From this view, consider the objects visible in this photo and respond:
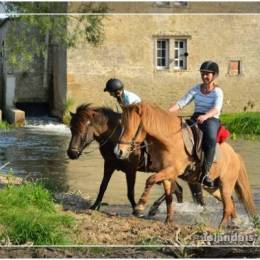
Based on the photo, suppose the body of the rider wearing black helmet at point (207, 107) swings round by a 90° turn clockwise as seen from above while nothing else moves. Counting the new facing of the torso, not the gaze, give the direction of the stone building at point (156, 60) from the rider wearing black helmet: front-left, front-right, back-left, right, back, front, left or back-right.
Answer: front-right

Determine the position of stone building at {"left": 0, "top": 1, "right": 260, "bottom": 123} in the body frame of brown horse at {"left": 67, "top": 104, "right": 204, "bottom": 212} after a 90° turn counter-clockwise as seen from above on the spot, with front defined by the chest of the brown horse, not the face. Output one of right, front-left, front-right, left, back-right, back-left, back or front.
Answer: back-left

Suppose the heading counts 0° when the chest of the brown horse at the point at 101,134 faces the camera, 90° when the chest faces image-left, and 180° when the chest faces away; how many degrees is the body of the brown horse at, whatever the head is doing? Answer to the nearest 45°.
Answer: approximately 45°

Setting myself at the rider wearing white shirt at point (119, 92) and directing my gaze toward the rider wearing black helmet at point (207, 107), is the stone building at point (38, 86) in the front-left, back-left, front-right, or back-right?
back-left

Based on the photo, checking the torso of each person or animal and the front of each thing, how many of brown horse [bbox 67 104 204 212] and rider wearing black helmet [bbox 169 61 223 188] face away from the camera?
0

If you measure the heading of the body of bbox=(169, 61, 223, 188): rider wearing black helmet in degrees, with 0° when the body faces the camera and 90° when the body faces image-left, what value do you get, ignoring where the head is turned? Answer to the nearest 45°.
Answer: approximately 45°

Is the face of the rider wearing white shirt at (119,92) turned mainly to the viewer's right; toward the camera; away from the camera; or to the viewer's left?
to the viewer's left

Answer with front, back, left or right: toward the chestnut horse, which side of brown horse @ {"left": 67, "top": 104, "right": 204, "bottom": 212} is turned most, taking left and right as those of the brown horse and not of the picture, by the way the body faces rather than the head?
left

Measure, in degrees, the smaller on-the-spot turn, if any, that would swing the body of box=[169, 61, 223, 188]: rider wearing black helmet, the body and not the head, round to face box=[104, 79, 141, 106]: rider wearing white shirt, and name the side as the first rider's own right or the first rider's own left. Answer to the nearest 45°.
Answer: approximately 90° to the first rider's own right

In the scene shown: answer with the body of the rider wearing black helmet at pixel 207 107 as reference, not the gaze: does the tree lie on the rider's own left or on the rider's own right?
on the rider's own right
